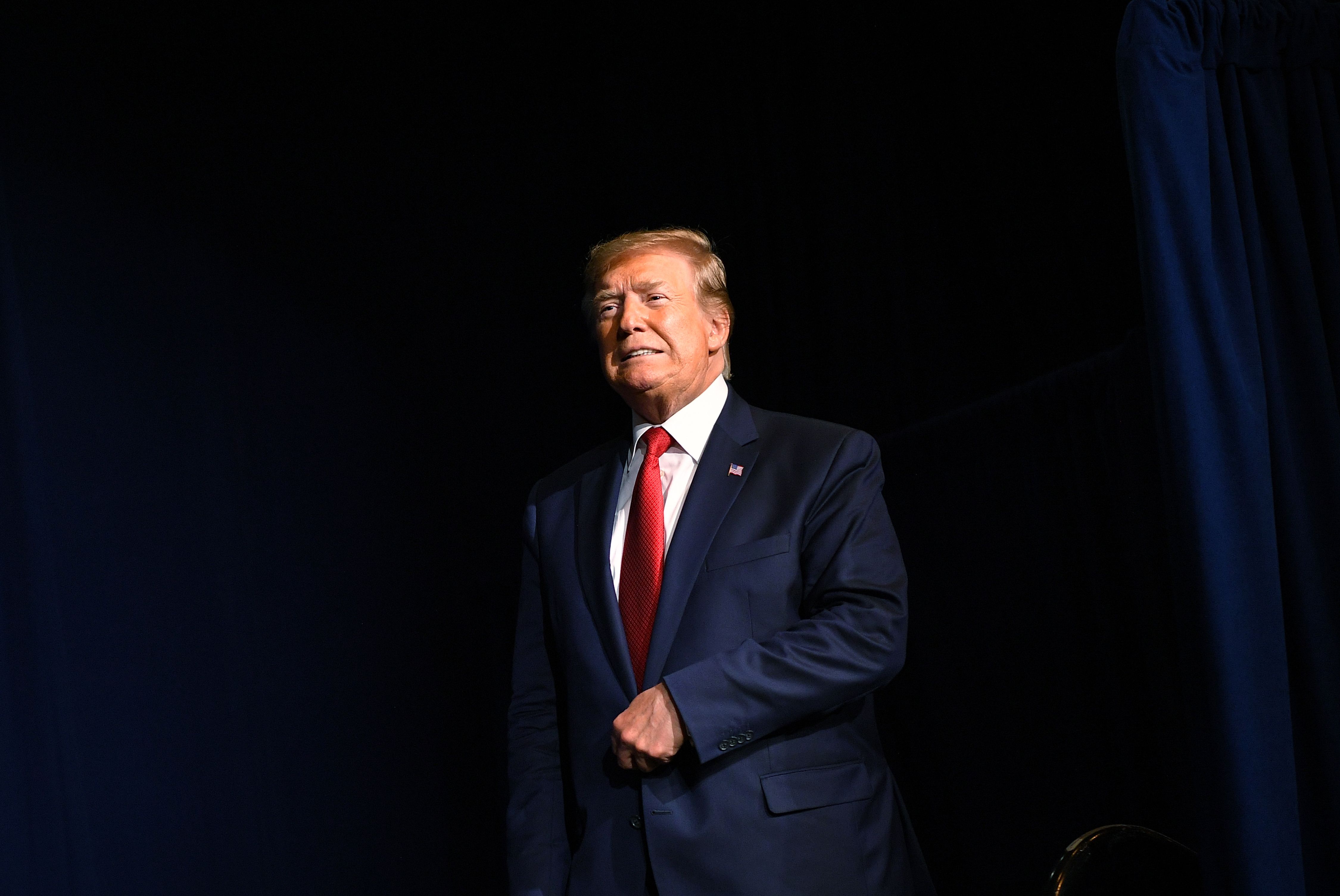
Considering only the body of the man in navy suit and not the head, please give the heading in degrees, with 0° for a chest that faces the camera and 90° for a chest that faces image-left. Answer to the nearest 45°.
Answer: approximately 45°

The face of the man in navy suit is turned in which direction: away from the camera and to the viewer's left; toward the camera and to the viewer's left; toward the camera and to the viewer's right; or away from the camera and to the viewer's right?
toward the camera and to the viewer's left

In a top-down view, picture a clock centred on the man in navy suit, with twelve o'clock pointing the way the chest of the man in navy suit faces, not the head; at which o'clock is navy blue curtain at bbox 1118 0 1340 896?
The navy blue curtain is roughly at 8 o'clock from the man in navy suit.
